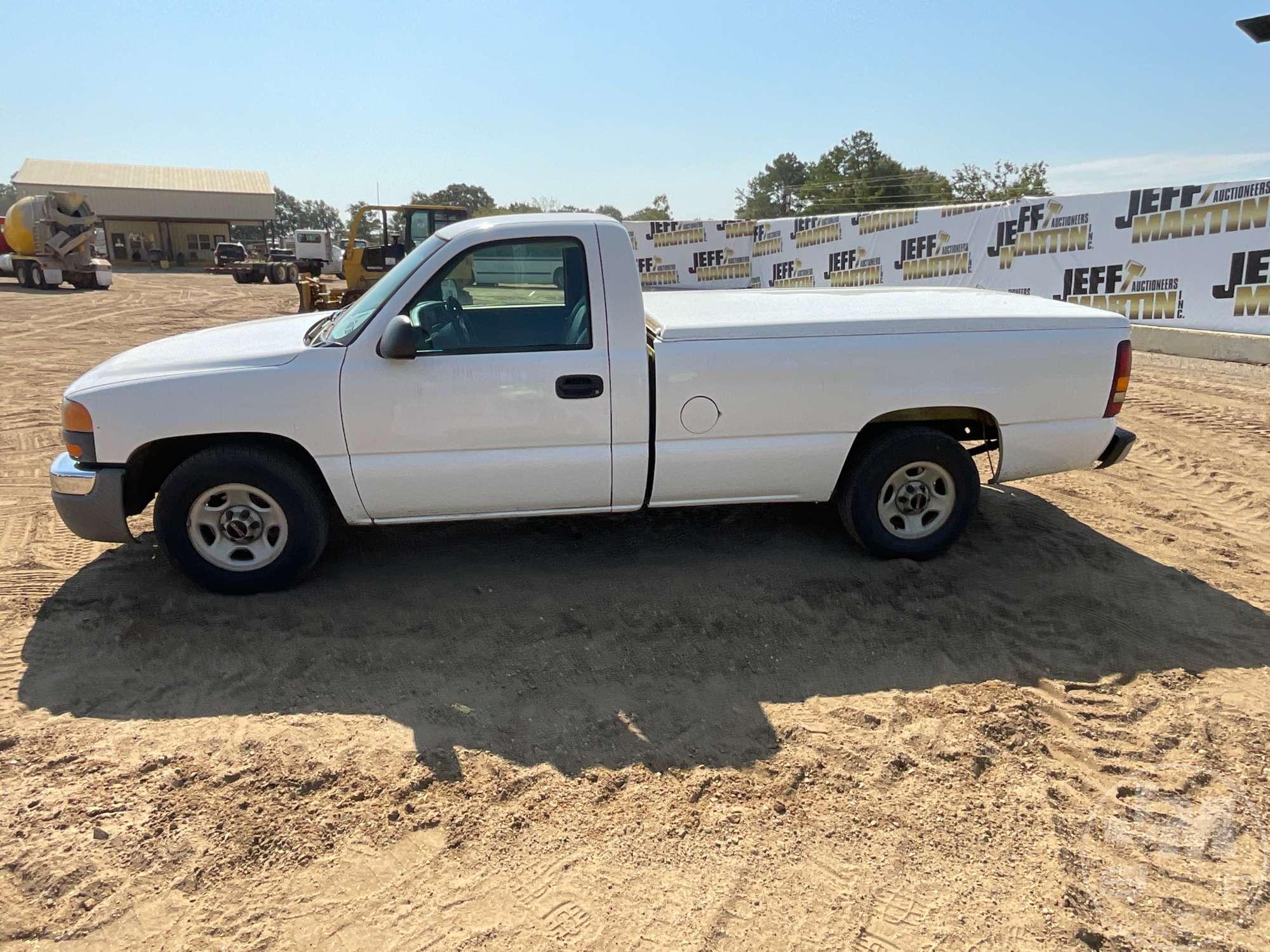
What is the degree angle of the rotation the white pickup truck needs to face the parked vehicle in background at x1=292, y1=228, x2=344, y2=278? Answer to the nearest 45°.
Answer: approximately 90° to its right

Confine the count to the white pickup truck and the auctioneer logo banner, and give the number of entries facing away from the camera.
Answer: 0

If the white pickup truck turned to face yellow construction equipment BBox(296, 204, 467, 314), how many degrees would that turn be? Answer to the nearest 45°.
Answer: approximately 90° to its right

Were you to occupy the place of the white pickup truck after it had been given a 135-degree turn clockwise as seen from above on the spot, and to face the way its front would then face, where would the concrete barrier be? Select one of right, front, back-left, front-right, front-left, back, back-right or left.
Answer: front

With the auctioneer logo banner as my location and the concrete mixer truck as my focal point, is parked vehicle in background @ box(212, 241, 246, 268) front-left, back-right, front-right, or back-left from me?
front-right

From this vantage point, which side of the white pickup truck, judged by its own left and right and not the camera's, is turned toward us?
left

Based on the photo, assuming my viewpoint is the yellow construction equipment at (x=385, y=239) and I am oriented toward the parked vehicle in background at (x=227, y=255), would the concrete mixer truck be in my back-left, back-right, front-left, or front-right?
front-left

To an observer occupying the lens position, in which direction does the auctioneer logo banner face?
facing the viewer and to the left of the viewer

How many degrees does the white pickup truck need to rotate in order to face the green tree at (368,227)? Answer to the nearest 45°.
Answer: approximately 90° to its right

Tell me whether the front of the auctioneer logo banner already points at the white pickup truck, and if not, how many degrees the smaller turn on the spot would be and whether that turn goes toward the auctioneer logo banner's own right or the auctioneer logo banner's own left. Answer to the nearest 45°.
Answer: approximately 45° to the auctioneer logo banner's own left

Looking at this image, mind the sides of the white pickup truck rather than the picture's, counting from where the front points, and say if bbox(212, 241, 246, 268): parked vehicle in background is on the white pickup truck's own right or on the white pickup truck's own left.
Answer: on the white pickup truck's own right

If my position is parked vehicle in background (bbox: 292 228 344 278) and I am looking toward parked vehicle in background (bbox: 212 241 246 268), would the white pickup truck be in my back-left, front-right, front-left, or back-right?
back-left
